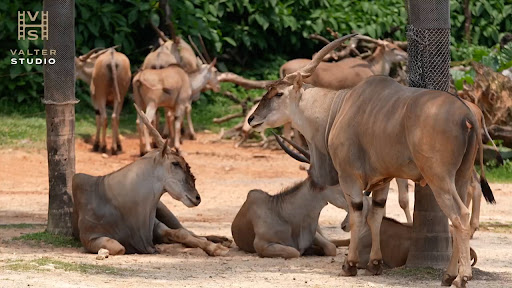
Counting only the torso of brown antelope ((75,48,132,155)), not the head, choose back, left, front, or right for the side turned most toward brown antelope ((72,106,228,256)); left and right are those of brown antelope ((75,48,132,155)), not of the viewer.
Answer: back

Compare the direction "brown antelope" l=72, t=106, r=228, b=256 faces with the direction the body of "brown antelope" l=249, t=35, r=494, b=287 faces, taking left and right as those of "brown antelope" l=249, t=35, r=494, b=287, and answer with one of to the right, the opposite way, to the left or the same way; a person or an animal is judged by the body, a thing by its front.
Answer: the opposite way

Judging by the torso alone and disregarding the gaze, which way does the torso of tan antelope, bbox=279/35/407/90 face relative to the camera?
to the viewer's right

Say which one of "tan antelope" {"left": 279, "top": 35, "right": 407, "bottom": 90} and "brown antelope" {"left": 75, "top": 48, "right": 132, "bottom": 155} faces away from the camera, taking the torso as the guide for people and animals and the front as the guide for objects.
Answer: the brown antelope

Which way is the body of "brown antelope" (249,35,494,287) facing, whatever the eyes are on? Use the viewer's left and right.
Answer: facing away from the viewer and to the left of the viewer

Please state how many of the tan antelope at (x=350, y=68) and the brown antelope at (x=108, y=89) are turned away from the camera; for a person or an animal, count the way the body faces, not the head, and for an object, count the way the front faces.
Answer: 1

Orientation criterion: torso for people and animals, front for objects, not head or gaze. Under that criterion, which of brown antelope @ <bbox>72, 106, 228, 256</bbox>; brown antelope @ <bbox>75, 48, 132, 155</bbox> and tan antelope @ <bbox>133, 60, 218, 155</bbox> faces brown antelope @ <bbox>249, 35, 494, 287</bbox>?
brown antelope @ <bbox>72, 106, 228, 256</bbox>

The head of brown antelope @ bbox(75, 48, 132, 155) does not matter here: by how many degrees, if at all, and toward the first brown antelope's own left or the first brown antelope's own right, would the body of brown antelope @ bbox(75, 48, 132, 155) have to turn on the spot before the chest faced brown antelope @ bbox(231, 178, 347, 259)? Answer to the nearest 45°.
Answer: approximately 180°

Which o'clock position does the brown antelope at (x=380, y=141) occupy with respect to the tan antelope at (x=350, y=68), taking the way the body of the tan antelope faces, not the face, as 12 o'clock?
The brown antelope is roughly at 3 o'clock from the tan antelope.

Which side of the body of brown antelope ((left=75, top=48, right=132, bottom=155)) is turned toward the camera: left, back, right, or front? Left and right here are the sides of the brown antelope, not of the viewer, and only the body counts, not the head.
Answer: back
